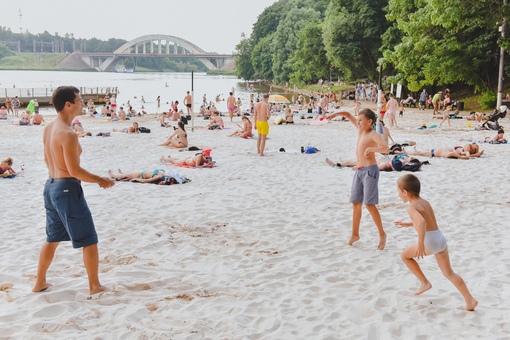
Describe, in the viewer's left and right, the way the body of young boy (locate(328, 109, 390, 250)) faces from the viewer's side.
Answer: facing the viewer and to the left of the viewer

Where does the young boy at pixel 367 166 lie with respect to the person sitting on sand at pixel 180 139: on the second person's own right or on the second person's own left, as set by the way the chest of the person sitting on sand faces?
on the second person's own left

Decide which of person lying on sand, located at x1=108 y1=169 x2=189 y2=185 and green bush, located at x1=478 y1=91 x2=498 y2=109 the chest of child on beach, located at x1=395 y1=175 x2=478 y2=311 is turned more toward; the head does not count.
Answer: the person lying on sand

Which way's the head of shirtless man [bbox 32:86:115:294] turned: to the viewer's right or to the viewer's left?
to the viewer's right

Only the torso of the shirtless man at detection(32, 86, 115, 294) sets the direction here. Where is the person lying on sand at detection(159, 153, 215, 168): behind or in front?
in front

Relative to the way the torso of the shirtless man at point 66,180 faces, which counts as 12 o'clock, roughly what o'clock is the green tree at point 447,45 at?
The green tree is roughly at 12 o'clock from the shirtless man.

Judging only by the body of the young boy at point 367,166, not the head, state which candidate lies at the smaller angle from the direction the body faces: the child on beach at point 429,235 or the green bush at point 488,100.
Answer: the child on beach

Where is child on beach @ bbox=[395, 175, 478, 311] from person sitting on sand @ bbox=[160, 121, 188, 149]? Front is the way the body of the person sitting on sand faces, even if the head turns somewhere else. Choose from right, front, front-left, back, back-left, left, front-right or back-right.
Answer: left

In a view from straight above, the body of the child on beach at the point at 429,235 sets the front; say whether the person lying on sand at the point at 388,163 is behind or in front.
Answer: in front
